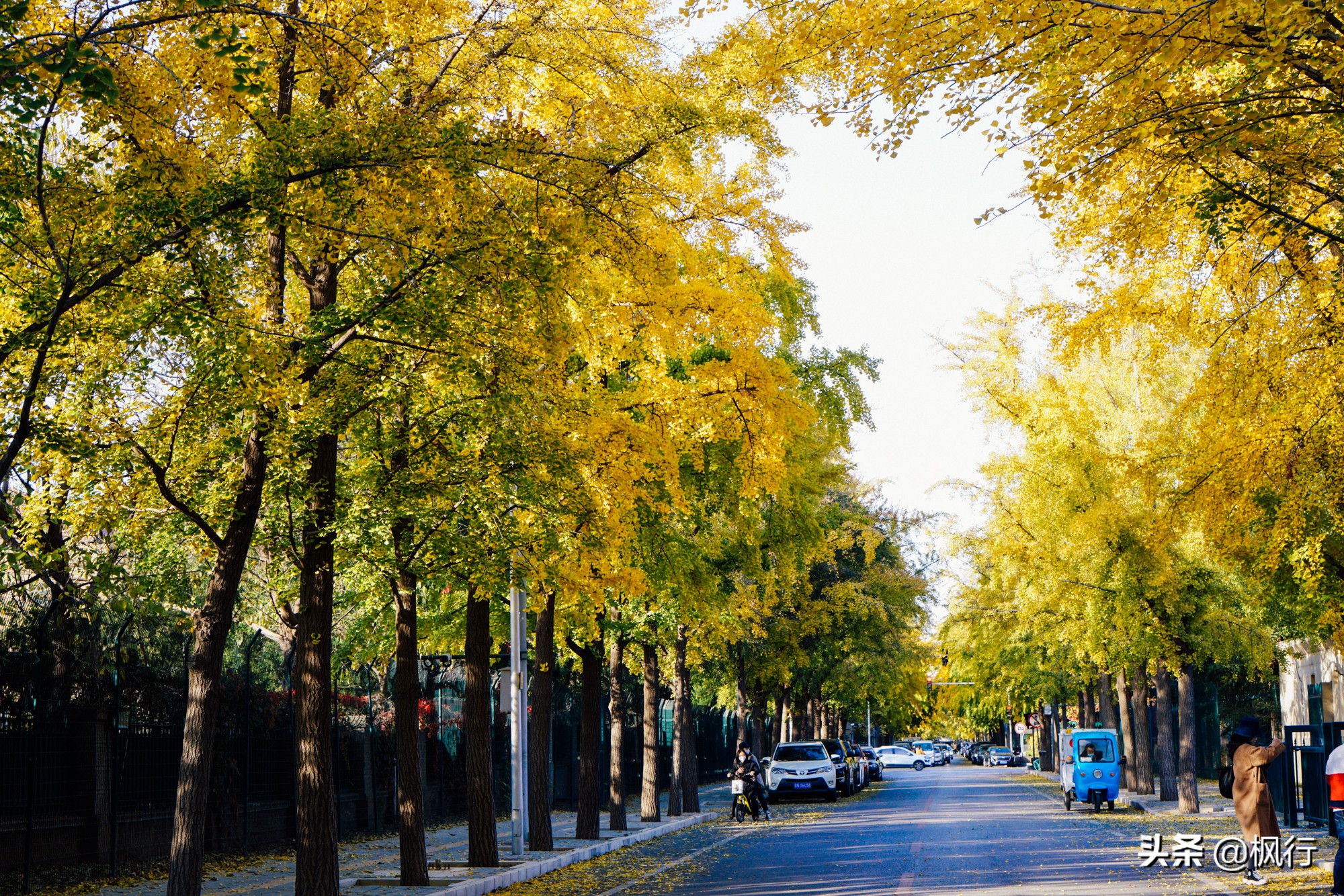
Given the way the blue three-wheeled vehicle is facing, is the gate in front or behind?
in front

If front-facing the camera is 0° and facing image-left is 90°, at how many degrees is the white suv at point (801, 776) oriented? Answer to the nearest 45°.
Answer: approximately 0°

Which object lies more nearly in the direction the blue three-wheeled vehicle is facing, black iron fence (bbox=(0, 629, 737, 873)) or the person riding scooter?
the black iron fence

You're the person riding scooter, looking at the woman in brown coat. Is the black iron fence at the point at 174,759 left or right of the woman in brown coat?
right

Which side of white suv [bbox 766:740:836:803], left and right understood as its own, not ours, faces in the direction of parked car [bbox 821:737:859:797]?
back

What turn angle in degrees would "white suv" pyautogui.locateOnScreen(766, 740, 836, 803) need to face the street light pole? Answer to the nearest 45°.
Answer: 0° — it already faces it

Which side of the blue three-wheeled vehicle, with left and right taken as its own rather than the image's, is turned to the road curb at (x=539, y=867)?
front

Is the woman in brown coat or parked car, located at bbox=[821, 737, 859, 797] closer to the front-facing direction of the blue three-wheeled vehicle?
the woman in brown coat

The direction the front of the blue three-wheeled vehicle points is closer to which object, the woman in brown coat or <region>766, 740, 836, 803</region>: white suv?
the woman in brown coat

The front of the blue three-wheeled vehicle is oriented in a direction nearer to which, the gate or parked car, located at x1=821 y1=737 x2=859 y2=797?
the gate

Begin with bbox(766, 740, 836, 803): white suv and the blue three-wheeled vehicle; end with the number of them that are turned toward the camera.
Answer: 2

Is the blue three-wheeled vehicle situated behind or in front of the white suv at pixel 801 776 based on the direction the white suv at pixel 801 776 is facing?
in front
